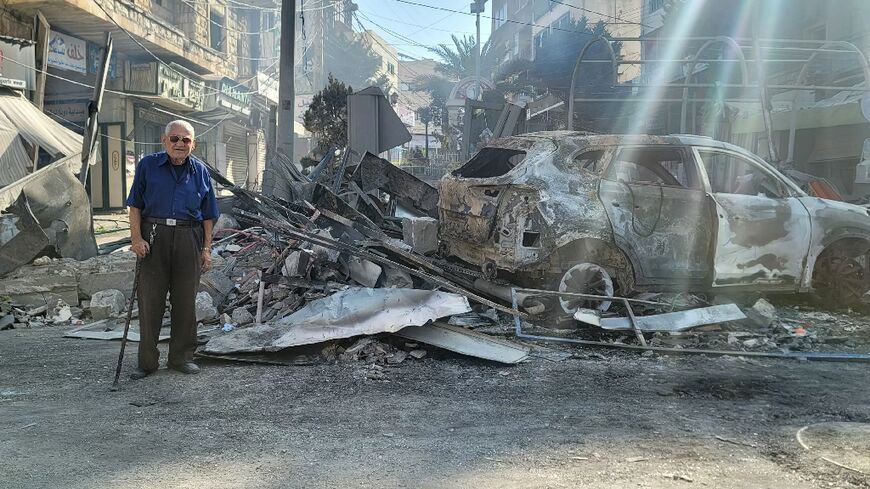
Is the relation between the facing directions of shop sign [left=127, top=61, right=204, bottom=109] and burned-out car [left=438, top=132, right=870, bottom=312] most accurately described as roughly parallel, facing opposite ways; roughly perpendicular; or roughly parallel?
roughly parallel

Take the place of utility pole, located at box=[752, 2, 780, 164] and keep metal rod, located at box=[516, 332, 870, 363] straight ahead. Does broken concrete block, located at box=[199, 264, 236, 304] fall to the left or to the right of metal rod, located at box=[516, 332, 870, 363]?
right

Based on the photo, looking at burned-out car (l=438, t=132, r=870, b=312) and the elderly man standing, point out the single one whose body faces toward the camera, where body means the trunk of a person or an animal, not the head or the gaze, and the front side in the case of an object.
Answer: the elderly man standing

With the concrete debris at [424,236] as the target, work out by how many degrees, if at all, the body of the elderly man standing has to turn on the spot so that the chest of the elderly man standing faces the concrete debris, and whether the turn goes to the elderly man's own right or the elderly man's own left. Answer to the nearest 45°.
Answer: approximately 135° to the elderly man's own left

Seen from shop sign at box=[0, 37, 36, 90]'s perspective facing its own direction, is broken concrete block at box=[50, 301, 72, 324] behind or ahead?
ahead

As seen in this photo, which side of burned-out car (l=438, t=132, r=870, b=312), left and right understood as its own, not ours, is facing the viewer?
right

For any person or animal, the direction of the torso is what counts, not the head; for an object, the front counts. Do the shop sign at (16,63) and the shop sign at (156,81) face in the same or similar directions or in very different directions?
same or similar directions

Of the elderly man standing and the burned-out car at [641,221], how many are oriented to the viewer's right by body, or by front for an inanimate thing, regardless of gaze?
1

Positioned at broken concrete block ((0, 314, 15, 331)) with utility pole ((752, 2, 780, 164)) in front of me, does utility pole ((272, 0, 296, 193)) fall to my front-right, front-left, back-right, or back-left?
front-left

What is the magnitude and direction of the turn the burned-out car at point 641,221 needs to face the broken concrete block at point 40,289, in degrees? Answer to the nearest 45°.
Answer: approximately 180°

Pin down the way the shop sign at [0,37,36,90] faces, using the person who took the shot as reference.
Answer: facing the viewer and to the right of the viewer

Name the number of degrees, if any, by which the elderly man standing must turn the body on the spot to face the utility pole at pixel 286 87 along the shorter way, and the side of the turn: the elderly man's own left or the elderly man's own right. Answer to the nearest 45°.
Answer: approximately 180°

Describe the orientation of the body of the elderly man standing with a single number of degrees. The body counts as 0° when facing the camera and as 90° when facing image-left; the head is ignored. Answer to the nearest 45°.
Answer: approximately 0°

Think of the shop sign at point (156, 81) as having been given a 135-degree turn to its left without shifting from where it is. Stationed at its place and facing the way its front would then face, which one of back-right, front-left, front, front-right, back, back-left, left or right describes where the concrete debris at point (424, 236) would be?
back

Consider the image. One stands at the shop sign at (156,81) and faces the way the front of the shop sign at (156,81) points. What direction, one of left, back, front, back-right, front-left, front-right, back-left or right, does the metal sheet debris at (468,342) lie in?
front-right

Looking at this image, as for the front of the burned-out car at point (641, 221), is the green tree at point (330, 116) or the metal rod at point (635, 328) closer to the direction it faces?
the metal rod

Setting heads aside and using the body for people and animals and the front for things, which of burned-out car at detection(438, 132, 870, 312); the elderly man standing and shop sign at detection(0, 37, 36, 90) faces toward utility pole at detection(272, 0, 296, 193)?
the shop sign

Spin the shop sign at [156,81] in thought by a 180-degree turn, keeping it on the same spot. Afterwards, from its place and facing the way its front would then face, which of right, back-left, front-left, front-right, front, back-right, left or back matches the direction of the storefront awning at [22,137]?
back-left

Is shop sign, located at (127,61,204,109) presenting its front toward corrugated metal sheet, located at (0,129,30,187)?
no
